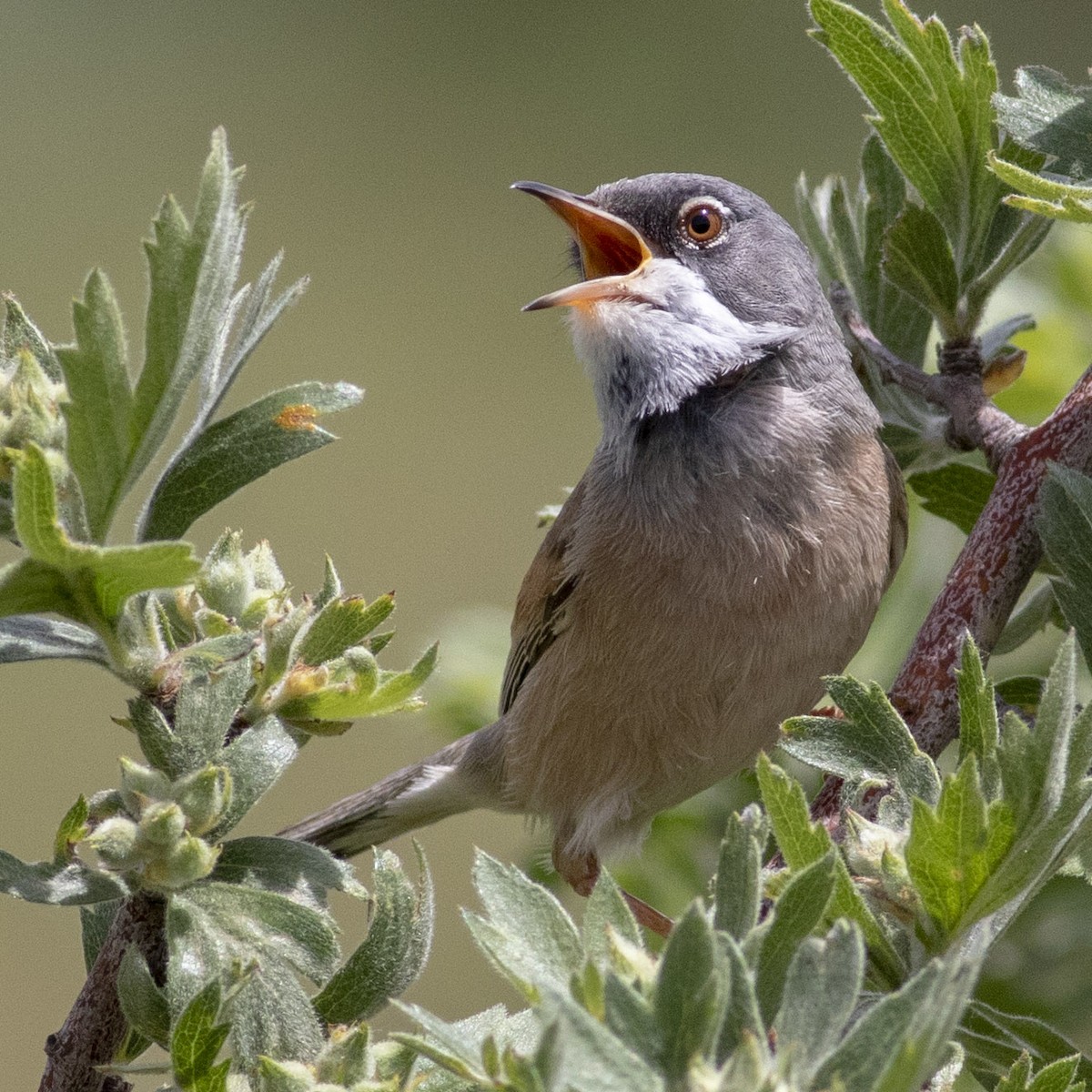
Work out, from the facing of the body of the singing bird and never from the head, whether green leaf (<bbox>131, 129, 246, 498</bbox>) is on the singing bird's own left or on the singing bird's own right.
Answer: on the singing bird's own right

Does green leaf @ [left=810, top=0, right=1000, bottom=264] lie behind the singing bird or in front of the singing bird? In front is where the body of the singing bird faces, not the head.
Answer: in front

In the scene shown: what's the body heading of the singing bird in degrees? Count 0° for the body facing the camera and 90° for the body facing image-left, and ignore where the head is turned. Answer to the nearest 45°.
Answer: approximately 315°

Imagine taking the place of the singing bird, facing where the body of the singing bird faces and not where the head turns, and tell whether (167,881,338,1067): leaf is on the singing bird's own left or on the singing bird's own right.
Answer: on the singing bird's own right

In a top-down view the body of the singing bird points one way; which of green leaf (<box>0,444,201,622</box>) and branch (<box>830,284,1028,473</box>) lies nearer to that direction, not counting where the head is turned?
the branch

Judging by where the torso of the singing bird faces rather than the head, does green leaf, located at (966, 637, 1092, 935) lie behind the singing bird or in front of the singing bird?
in front
